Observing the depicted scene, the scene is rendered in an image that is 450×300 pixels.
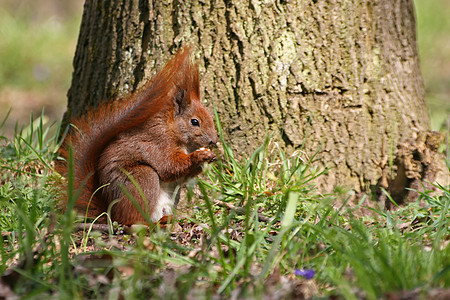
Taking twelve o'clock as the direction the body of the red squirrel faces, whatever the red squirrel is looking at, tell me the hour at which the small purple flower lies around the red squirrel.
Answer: The small purple flower is roughly at 2 o'clock from the red squirrel.

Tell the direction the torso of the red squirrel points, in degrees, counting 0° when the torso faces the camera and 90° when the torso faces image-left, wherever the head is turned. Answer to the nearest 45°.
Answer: approximately 270°
